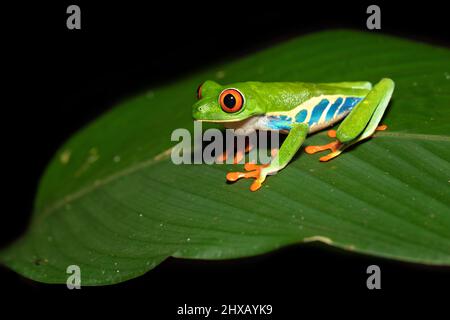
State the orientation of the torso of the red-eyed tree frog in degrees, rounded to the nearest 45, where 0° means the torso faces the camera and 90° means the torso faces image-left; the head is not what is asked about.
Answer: approximately 90°
